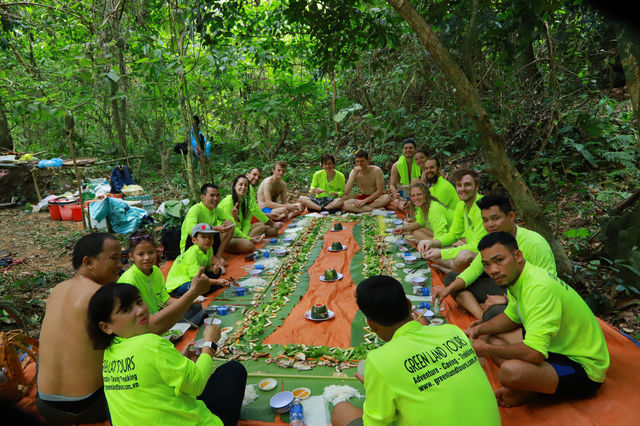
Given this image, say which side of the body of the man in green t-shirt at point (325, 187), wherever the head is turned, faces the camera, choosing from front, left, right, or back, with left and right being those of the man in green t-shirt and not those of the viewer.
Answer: front

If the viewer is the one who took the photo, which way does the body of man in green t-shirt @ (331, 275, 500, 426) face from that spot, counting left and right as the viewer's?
facing away from the viewer and to the left of the viewer

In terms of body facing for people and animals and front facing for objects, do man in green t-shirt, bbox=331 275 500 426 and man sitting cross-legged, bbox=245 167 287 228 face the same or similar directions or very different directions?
very different directions

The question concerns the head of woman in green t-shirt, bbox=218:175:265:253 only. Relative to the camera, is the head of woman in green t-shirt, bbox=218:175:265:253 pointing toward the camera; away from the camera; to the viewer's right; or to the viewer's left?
toward the camera

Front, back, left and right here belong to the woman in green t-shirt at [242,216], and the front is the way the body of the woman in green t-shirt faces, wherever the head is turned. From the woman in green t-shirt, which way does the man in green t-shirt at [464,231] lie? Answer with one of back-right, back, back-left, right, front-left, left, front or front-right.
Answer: front

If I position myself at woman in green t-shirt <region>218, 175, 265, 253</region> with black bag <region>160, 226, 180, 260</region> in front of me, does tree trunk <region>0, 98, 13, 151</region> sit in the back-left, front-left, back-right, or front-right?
front-right

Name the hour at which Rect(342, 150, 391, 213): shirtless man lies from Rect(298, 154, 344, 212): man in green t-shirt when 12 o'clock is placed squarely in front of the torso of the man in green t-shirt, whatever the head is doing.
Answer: The shirtless man is roughly at 10 o'clock from the man in green t-shirt.

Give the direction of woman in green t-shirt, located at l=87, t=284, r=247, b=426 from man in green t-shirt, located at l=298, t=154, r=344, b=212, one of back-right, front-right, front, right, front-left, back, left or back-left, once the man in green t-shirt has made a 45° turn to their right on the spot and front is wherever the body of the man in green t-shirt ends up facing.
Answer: front-left

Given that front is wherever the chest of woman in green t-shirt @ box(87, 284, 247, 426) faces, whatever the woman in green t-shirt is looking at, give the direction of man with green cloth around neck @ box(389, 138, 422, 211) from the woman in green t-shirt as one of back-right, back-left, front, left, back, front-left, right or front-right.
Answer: front

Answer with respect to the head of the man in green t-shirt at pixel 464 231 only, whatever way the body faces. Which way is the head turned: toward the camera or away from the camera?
toward the camera

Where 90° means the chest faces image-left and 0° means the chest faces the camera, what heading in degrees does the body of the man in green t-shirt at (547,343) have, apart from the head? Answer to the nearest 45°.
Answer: approximately 90°

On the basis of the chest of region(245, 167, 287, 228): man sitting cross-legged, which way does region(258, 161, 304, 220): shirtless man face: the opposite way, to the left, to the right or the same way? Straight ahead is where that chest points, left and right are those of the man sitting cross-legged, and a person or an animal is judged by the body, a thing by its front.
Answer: the same way

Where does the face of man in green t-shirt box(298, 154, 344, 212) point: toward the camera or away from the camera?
toward the camera

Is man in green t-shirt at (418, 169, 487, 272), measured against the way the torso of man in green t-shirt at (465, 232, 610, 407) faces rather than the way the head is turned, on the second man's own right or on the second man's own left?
on the second man's own right

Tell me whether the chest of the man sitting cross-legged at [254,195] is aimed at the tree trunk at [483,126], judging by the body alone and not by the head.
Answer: yes

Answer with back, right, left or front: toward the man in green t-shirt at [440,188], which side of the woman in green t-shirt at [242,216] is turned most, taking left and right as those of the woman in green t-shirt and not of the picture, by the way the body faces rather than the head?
front

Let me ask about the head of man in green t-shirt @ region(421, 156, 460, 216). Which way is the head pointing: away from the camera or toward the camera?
toward the camera

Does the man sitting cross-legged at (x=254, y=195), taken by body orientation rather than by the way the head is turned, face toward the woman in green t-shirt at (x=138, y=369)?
no

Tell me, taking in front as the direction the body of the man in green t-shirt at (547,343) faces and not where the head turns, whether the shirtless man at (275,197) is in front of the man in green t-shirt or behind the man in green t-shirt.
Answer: in front

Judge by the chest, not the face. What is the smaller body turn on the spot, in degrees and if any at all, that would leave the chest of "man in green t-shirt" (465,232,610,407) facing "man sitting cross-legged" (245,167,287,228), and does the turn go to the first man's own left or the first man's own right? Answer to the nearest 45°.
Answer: approximately 45° to the first man's own right
